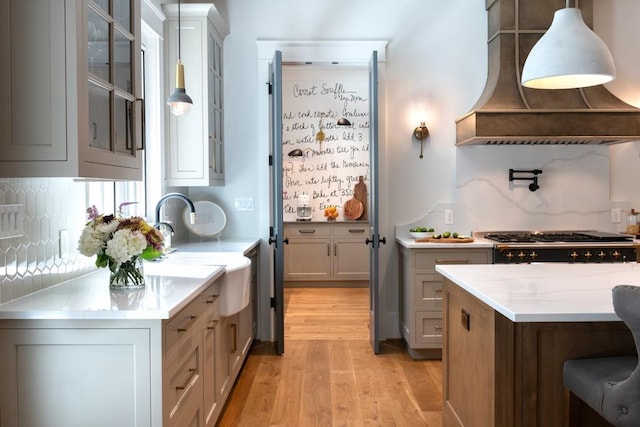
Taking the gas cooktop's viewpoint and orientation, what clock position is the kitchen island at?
The kitchen island is roughly at 12 o'clock from the gas cooktop.

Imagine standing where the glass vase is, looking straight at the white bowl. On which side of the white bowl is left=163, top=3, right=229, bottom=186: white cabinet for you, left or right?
left

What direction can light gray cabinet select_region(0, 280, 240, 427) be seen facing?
to the viewer's right

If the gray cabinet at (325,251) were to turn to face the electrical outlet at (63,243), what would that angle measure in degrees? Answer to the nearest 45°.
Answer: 0° — it already faces it
